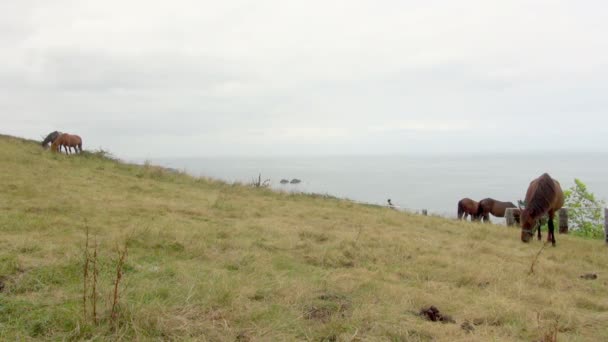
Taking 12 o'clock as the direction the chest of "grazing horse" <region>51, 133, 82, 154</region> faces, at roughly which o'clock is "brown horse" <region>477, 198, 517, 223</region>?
The brown horse is roughly at 7 o'clock from the grazing horse.

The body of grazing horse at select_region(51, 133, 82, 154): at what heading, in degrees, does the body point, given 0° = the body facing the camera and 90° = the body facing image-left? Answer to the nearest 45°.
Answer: approximately 90°

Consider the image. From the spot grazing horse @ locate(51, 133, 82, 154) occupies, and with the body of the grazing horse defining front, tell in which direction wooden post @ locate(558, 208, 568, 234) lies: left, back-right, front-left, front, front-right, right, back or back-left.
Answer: back-left

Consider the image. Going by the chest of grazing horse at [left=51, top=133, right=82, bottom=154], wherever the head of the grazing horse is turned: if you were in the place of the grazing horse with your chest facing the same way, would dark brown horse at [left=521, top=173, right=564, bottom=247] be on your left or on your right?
on your left

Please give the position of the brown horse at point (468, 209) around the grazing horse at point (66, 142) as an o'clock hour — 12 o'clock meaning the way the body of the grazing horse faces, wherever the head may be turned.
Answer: The brown horse is roughly at 7 o'clock from the grazing horse.
